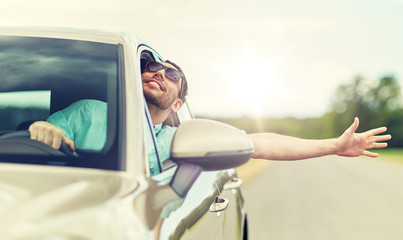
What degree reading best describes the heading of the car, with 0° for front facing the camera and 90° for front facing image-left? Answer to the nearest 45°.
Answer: approximately 45°

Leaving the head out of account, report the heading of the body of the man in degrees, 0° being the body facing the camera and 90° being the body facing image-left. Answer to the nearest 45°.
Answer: approximately 45°
